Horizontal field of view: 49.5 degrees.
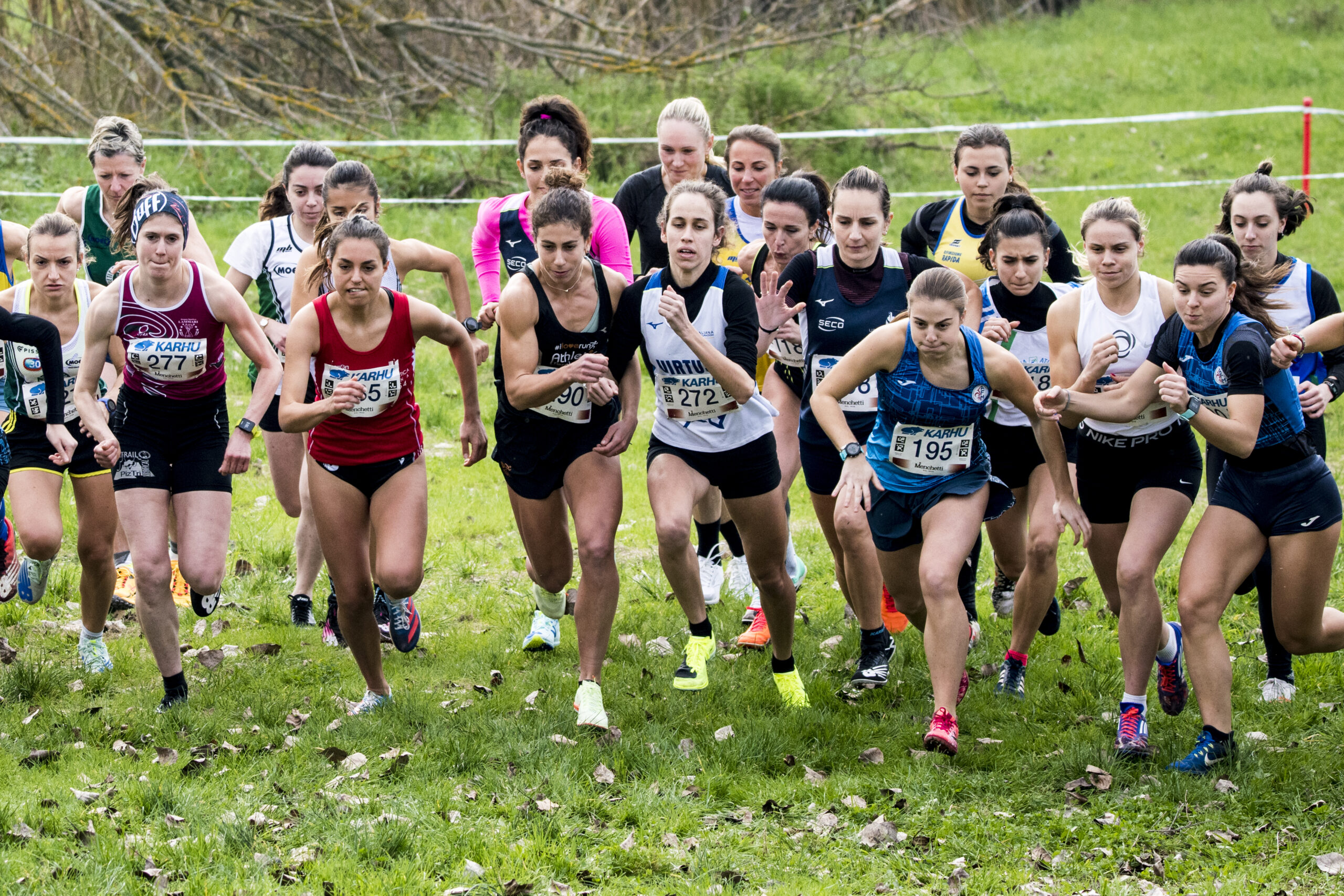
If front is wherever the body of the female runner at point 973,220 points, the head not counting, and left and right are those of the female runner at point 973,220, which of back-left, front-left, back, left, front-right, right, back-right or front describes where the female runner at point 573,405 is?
front-right

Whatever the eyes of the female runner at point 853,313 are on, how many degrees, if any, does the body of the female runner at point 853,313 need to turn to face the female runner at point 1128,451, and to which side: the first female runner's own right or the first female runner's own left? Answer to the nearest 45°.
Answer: approximately 45° to the first female runner's own left

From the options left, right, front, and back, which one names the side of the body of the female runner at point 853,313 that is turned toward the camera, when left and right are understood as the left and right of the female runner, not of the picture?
front

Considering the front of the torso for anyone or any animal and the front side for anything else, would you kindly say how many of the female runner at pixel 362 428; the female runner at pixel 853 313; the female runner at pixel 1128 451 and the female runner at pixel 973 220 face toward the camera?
4

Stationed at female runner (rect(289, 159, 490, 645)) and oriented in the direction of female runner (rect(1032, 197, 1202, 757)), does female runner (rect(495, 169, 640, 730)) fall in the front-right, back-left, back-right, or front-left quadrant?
front-right

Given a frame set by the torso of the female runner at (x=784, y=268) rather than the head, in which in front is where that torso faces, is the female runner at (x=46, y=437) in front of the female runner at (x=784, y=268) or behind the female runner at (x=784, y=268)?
in front

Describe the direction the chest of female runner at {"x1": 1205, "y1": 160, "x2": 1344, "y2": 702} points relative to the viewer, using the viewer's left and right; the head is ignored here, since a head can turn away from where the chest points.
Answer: facing the viewer and to the left of the viewer

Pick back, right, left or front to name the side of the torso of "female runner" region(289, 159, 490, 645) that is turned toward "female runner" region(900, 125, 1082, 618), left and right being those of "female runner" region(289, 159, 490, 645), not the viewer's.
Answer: left

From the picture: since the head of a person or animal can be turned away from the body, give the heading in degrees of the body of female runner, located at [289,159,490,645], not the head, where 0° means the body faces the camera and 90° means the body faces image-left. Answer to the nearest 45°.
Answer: approximately 0°

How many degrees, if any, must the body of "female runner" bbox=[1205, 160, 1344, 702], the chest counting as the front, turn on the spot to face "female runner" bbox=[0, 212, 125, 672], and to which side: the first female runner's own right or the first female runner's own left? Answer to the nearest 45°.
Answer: approximately 45° to the first female runner's own right

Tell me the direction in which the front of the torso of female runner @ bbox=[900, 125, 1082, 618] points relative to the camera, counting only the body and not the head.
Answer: toward the camera

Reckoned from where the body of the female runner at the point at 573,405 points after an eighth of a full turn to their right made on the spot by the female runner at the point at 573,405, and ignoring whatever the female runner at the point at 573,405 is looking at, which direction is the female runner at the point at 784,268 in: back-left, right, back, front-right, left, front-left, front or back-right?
back

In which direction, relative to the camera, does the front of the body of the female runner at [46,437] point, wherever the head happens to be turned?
toward the camera

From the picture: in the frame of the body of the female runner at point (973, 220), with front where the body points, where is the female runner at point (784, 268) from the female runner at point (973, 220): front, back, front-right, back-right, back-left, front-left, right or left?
right

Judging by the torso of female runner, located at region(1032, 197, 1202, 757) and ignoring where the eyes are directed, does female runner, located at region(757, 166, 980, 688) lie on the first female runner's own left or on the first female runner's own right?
on the first female runner's own right
